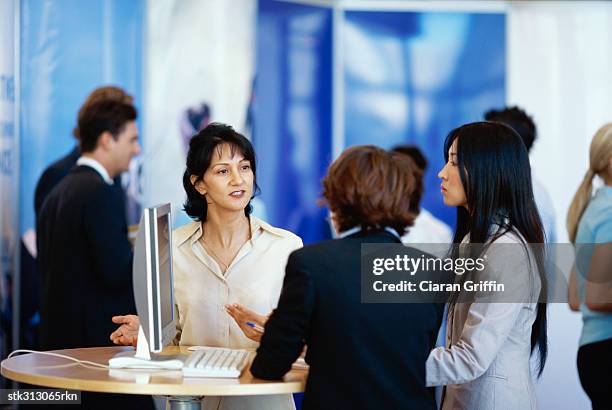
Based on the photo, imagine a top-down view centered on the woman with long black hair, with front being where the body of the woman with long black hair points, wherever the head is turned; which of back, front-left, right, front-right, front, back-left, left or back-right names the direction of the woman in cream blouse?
front

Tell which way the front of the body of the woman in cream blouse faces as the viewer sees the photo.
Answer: toward the camera

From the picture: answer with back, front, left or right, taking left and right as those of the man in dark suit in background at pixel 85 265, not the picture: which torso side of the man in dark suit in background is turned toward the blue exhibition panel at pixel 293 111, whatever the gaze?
front

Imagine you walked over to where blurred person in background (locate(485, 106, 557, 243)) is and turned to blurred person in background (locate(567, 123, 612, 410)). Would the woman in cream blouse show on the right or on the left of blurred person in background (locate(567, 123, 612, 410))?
right

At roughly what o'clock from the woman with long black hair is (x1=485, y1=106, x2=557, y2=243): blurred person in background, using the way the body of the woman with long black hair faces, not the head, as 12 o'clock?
The blurred person in background is roughly at 3 o'clock from the woman with long black hair.

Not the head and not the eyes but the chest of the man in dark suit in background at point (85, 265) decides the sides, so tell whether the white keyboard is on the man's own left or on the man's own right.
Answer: on the man's own right

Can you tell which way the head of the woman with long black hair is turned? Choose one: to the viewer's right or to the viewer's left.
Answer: to the viewer's left

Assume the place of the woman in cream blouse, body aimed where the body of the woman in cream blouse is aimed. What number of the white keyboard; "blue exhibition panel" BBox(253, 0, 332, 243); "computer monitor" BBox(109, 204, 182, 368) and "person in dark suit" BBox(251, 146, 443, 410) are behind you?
1

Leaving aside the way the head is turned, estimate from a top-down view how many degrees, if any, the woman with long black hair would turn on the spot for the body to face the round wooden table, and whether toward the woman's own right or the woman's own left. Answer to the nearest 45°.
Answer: approximately 45° to the woman's own left

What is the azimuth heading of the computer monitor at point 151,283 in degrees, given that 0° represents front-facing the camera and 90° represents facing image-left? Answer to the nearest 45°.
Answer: approximately 270°

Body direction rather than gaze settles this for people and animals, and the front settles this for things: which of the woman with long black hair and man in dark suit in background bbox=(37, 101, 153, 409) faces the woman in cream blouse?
the woman with long black hair

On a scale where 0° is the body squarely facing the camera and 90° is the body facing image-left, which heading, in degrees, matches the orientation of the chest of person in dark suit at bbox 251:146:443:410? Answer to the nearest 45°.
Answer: approximately 180°

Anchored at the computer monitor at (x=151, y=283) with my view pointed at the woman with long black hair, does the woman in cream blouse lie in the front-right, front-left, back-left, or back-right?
front-left

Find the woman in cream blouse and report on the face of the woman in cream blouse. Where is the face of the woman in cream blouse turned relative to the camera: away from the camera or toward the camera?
toward the camera

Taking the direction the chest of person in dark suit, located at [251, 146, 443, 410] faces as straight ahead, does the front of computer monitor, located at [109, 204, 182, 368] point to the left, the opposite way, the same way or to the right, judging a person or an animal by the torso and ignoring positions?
to the right

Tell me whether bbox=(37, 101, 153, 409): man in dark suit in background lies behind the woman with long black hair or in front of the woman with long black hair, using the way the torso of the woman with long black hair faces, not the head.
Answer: in front

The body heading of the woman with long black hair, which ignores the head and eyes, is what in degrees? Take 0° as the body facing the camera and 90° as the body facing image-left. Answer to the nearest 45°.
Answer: approximately 90°
